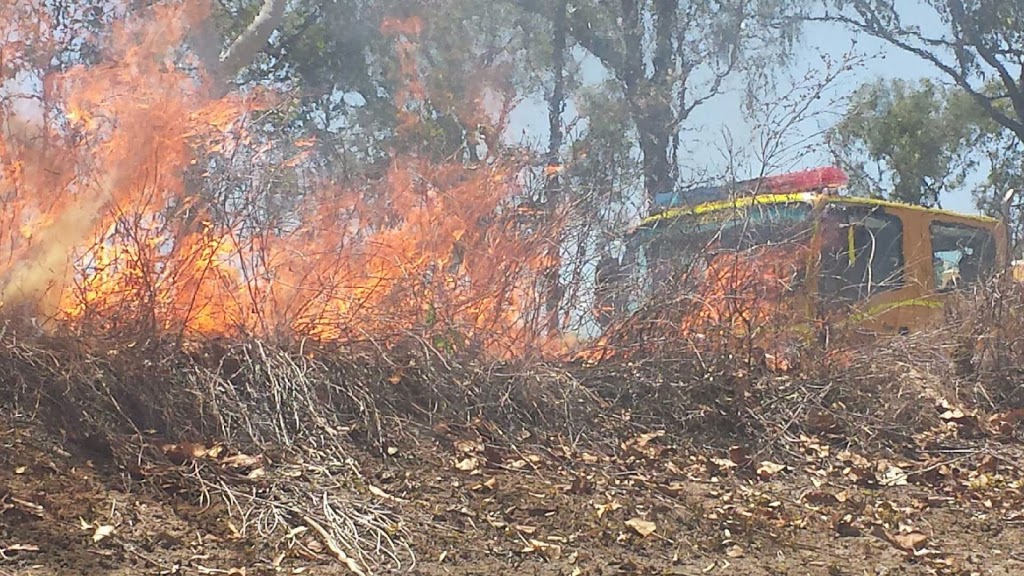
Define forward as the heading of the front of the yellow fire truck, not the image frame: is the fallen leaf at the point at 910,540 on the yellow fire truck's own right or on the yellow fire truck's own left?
on the yellow fire truck's own left

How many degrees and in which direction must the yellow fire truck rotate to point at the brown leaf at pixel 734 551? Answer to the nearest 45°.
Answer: approximately 45° to its left

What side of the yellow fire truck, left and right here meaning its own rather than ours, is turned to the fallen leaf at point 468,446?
front

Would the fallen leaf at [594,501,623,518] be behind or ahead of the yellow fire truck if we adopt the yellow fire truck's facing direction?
ahead

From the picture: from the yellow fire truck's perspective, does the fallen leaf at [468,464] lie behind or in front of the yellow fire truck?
in front

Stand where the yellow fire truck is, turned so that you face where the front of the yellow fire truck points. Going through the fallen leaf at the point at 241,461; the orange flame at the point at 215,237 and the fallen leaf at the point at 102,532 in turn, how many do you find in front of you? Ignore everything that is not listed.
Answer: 3

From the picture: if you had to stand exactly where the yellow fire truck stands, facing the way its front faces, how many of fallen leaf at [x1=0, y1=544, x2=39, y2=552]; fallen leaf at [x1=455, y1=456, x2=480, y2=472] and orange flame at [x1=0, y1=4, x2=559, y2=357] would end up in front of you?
3

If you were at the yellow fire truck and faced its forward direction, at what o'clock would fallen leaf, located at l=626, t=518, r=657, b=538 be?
The fallen leaf is roughly at 11 o'clock from the yellow fire truck.

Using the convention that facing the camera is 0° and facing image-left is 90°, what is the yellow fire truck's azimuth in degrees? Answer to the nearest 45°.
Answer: approximately 45°

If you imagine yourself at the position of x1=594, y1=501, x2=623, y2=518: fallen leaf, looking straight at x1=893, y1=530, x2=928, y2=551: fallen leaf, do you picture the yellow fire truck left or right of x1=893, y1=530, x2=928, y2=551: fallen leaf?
left
